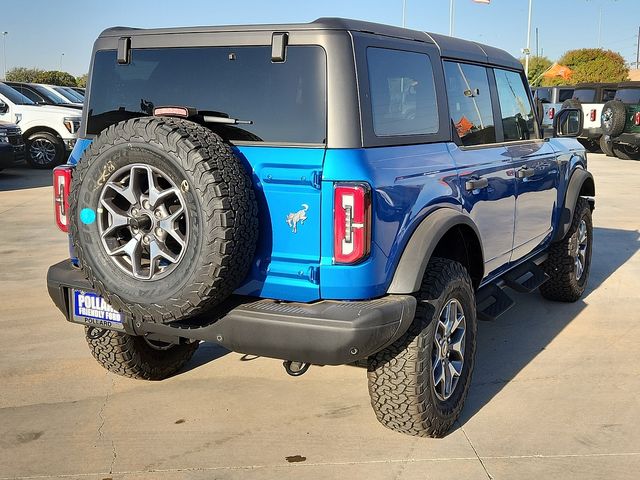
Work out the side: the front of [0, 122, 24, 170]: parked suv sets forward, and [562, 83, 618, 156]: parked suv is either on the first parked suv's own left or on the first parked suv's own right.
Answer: on the first parked suv's own left

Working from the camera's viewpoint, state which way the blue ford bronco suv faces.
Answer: facing away from the viewer and to the right of the viewer

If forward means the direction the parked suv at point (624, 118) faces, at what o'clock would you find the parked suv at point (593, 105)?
the parked suv at point (593, 105) is roughly at 10 o'clock from the parked suv at point (624, 118).

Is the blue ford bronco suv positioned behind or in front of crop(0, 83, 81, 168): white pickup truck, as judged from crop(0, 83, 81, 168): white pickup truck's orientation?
in front

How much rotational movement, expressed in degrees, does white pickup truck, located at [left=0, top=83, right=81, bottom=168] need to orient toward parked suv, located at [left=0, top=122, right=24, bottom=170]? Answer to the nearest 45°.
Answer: approximately 45° to its right

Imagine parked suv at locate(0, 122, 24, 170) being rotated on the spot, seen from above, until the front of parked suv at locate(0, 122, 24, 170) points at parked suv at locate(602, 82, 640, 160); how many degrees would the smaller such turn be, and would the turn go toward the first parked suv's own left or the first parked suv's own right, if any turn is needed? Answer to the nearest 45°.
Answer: approximately 45° to the first parked suv's own left

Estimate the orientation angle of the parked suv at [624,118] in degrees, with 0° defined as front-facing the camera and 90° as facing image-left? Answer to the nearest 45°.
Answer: approximately 225°

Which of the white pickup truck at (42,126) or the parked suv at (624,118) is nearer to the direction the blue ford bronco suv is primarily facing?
the parked suv

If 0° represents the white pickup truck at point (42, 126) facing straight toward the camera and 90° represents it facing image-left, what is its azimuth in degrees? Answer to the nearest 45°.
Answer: approximately 315°

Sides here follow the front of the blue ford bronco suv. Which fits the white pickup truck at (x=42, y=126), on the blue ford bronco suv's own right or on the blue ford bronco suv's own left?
on the blue ford bronco suv's own left
